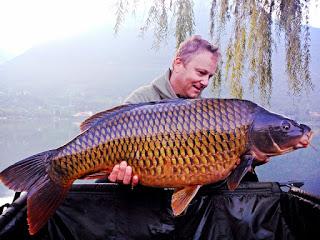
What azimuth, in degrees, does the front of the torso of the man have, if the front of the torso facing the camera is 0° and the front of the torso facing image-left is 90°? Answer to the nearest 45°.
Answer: approximately 315°

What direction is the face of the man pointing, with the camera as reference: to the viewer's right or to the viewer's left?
to the viewer's right

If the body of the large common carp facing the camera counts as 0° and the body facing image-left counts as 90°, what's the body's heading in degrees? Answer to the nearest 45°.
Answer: approximately 270°
